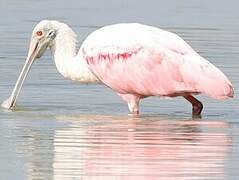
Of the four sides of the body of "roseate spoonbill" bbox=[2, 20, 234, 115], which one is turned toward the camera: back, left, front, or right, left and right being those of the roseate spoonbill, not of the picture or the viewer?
left
